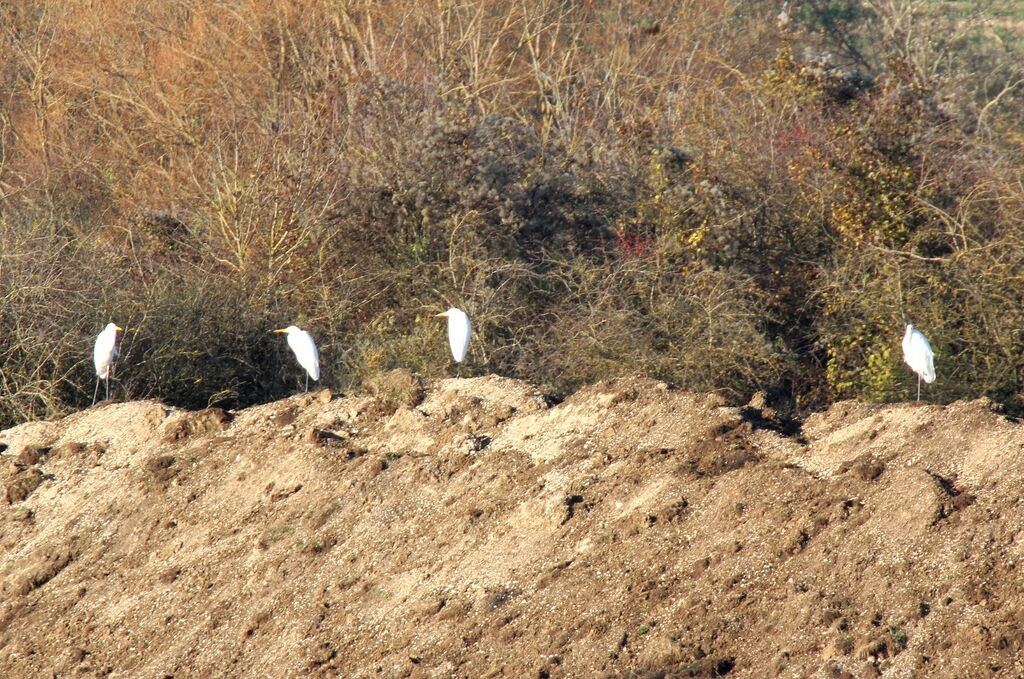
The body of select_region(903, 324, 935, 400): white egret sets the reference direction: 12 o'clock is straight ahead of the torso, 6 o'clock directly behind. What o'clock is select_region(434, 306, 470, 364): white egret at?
select_region(434, 306, 470, 364): white egret is roughly at 12 o'clock from select_region(903, 324, 935, 400): white egret.

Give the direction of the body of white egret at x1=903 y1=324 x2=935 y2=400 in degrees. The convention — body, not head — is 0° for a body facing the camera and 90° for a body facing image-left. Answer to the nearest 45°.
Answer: approximately 90°

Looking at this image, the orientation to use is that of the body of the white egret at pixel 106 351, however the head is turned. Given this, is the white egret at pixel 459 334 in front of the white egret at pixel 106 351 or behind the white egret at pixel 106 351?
in front

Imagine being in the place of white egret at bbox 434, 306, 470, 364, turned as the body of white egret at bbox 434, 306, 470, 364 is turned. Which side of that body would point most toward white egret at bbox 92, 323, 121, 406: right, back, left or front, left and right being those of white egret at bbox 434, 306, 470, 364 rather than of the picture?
front

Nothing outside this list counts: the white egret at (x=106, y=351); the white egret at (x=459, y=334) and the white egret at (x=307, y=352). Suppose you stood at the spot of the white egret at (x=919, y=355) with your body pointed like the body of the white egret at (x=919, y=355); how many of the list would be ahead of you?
3

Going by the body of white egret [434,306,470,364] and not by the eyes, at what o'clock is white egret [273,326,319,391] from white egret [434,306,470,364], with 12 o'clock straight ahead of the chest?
white egret [273,326,319,391] is roughly at 12 o'clock from white egret [434,306,470,364].

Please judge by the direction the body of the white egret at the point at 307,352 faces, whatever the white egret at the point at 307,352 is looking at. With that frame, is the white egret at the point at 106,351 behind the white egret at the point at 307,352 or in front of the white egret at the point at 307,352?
in front

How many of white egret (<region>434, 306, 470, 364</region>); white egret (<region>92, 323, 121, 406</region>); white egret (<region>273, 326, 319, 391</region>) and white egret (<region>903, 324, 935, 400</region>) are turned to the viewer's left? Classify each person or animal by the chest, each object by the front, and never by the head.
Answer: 3

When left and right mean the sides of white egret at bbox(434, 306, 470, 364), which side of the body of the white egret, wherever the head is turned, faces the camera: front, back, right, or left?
left

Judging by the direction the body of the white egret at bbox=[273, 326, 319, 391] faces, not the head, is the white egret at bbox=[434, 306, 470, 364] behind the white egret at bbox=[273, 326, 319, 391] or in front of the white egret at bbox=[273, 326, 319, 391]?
behind

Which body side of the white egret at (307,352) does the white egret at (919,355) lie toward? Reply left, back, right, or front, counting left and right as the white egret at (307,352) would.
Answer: back

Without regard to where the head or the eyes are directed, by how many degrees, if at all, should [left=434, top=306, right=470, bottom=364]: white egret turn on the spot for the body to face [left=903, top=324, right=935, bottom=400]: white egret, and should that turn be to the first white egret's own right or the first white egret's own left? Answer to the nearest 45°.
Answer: approximately 180°

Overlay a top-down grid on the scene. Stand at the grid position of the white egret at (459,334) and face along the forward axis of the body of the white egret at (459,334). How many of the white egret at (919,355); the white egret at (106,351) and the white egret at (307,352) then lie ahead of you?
2

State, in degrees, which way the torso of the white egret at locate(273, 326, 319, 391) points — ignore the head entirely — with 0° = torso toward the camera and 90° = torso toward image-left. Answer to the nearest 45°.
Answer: approximately 90°

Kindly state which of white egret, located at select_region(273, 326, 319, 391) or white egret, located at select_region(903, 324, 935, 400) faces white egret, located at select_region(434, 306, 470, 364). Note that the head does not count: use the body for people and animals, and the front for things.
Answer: white egret, located at select_region(903, 324, 935, 400)

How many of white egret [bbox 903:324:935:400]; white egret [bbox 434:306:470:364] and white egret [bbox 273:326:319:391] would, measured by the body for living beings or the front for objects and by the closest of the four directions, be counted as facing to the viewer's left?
3

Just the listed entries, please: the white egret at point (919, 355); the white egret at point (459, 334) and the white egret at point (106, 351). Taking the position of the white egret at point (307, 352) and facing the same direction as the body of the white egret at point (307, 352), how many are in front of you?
1

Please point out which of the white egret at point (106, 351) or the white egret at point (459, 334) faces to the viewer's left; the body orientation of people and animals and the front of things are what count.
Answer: the white egret at point (459, 334)
